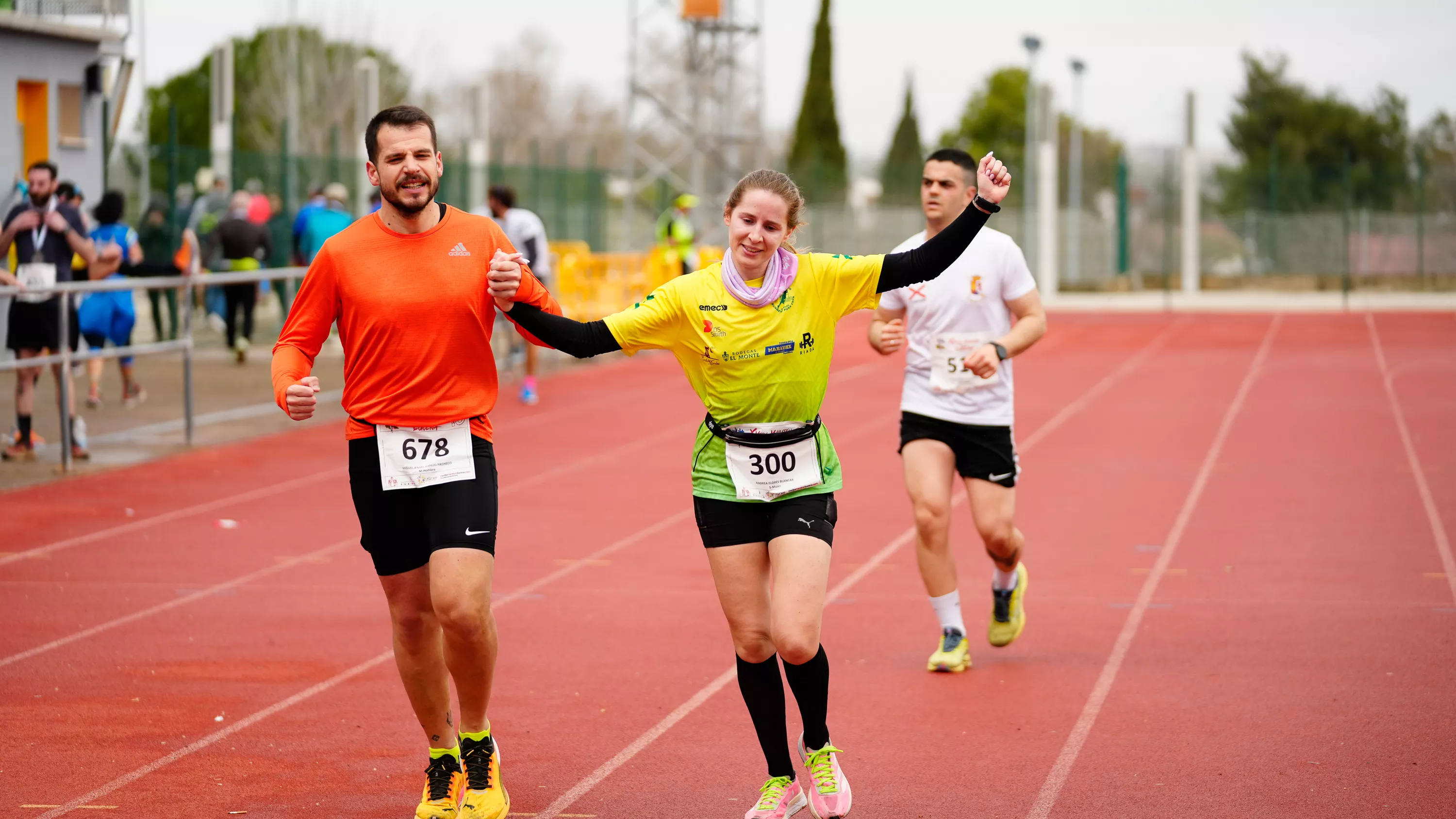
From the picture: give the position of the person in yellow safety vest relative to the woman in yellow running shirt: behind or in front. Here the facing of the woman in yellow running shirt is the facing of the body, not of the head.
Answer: behind

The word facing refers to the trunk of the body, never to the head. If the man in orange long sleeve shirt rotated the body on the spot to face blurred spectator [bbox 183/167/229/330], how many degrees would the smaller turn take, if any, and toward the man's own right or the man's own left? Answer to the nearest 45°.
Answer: approximately 180°

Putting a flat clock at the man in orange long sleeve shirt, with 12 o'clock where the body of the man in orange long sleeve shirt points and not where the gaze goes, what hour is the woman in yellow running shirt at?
The woman in yellow running shirt is roughly at 9 o'clock from the man in orange long sleeve shirt.

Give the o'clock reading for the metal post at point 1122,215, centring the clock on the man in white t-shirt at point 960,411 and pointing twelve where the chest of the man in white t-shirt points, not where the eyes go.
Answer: The metal post is roughly at 6 o'clock from the man in white t-shirt.

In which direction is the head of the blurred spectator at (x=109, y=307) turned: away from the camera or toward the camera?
away from the camera

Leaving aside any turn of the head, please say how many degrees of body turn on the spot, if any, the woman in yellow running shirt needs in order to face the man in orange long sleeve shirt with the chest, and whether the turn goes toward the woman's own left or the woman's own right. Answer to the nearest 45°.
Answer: approximately 90° to the woman's own right
